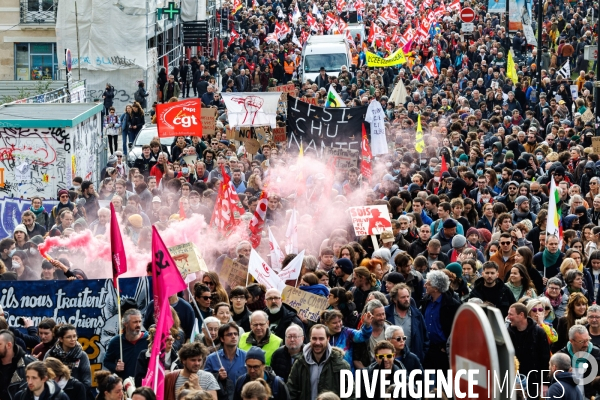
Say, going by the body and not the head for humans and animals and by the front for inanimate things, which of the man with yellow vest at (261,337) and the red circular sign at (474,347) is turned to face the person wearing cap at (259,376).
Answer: the man with yellow vest

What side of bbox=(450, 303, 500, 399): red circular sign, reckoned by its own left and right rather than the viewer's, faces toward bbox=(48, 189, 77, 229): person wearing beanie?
right

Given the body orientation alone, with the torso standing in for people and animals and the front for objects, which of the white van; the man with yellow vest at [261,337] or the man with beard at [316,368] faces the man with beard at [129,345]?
the white van

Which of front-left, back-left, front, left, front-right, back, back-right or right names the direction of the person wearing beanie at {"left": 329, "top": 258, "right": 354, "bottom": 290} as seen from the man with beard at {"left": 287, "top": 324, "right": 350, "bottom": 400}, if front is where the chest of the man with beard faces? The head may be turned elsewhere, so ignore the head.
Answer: back

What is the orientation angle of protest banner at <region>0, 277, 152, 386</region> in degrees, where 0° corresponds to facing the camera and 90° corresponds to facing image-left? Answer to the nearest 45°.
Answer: approximately 0°

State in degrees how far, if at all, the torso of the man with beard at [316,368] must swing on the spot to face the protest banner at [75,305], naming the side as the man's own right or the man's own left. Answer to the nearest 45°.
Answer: approximately 135° to the man's own right
